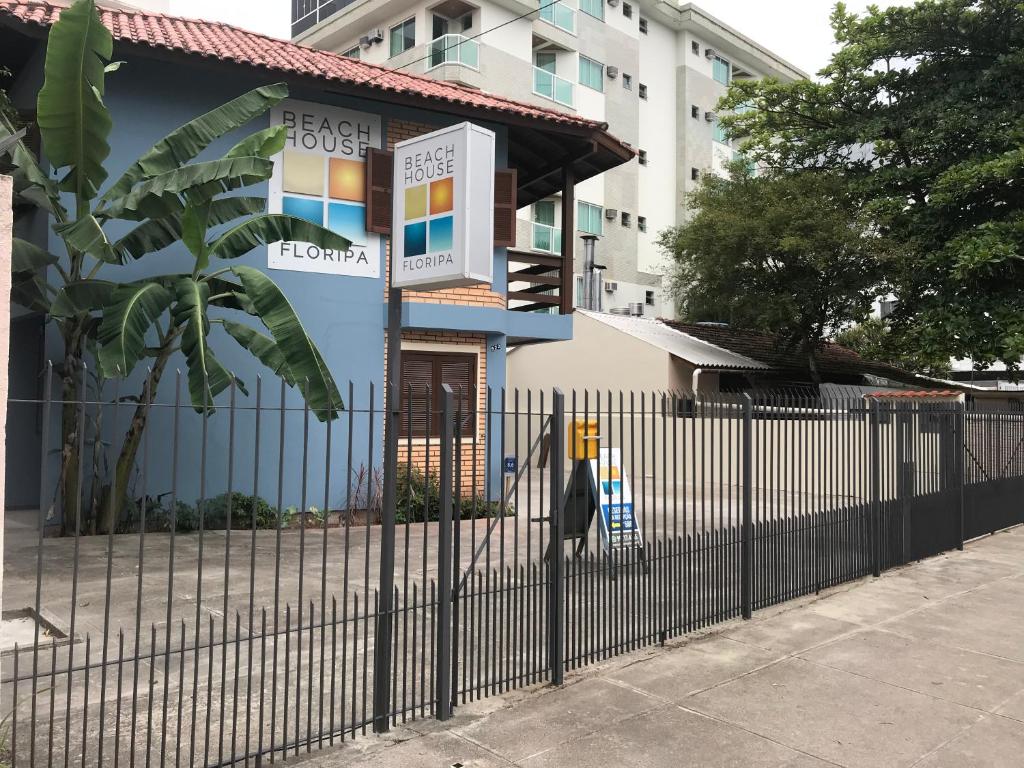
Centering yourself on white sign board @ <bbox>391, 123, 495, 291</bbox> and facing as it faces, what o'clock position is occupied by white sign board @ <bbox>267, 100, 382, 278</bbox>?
white sign board @ <bbox>267, 100, 382, 278</bbox> is roughly at 4 o'clock from white sign board @ <bbox>391, 123, 495, 291</bbox>.

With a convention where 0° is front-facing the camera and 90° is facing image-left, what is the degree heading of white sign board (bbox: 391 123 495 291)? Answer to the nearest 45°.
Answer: approximately 45°

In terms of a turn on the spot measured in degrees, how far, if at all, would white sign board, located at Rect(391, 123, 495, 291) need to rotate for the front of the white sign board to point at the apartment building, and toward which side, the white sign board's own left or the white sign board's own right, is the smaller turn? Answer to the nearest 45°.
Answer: approximately 135° to the white sign board's own right

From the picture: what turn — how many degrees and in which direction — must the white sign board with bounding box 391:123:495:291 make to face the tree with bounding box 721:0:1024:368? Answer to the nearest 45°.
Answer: approximately 180°

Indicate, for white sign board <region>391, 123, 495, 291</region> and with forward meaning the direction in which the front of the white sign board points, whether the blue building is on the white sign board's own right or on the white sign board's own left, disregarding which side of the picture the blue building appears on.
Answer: on the white sign board's own right
